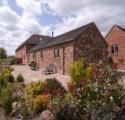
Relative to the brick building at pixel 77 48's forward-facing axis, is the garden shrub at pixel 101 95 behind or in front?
in front

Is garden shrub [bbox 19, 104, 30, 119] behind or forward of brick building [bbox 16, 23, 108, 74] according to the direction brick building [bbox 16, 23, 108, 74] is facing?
forward

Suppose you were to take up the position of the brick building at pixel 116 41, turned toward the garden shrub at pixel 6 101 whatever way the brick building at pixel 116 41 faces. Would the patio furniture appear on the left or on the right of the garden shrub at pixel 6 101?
right

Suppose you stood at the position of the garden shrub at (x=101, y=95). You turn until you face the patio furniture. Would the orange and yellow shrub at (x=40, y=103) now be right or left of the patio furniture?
left

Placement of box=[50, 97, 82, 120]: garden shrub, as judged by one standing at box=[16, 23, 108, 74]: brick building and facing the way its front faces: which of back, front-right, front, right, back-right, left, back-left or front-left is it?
front-left
